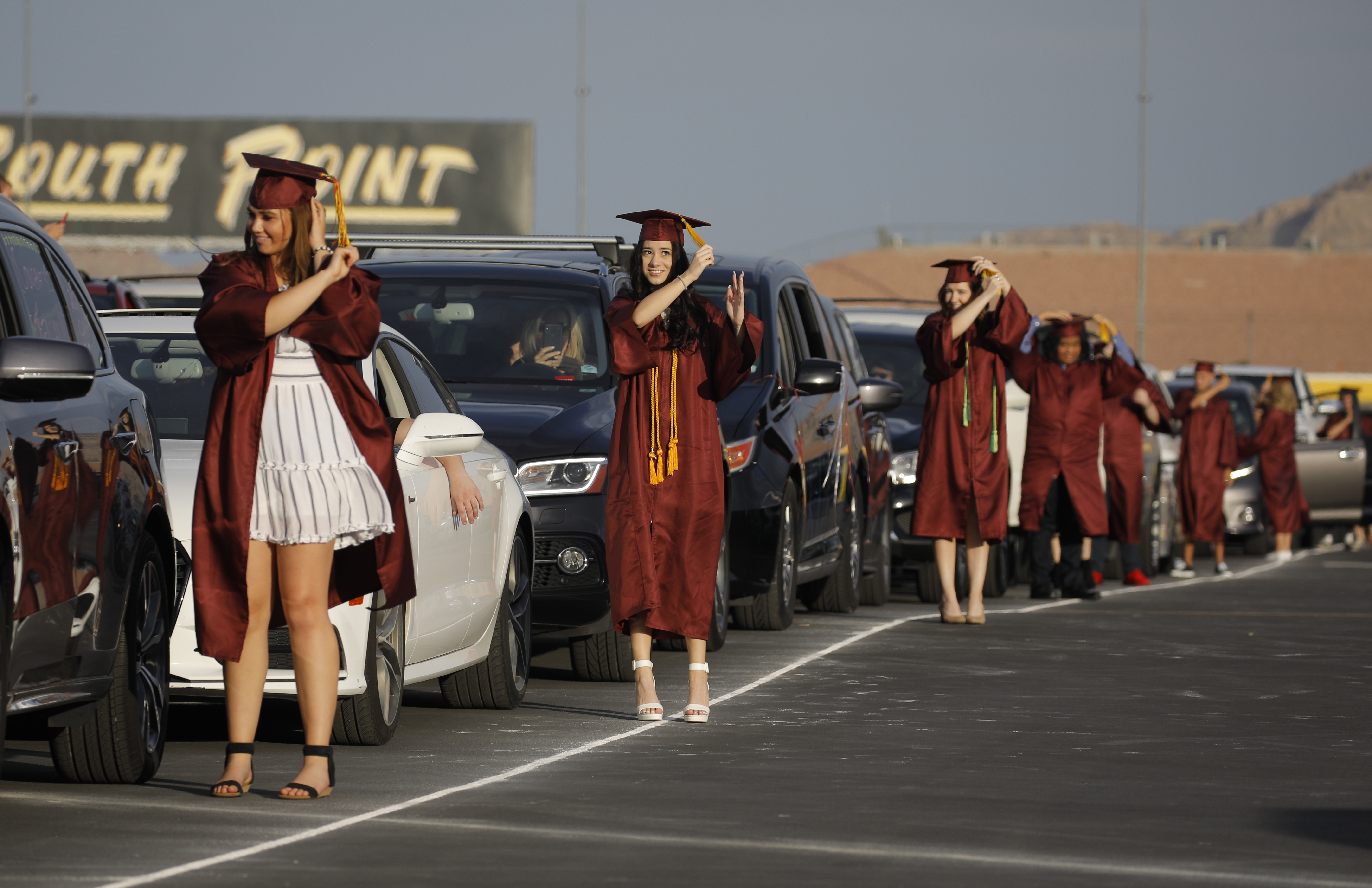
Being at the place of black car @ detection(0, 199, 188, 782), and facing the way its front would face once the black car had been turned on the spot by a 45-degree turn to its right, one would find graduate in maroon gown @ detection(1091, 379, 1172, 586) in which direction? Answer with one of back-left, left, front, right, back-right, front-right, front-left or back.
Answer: back

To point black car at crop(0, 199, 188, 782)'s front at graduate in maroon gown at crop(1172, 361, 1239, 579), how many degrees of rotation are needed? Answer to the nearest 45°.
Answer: approximately 135° to its left

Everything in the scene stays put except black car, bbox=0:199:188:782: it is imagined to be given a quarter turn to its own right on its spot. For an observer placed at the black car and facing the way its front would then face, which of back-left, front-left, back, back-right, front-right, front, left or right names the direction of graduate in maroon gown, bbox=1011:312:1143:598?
back-right

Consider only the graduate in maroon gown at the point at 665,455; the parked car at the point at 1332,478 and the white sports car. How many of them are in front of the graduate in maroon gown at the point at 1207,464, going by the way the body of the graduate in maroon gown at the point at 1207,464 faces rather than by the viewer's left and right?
2

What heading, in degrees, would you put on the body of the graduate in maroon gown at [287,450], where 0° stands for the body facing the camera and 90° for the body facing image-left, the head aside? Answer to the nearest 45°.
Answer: approximately 45°
